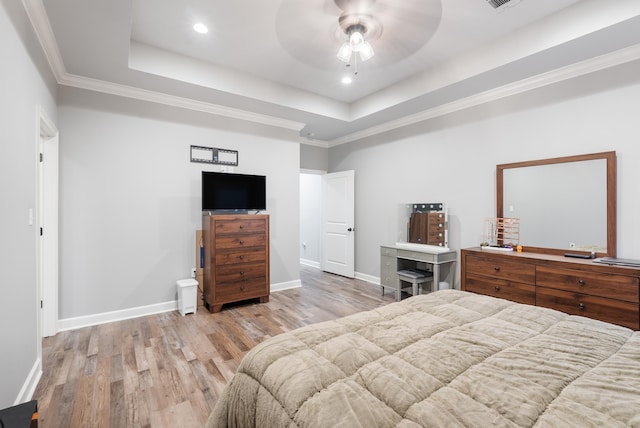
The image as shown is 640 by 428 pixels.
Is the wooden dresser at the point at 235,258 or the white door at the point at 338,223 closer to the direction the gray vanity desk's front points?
the wooden dresser

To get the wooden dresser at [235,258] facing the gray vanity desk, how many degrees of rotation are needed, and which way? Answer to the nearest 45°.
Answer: approximately 45° to its left

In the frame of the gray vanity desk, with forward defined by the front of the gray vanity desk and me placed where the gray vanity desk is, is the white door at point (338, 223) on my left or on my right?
on my right

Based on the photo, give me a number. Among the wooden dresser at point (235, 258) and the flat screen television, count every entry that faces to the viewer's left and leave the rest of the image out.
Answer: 0

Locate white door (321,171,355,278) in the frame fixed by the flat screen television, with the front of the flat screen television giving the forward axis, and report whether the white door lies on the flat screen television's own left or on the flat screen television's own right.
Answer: on the flat screen television's own left

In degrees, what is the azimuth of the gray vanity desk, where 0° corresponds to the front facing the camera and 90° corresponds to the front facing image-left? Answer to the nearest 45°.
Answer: approximately 45°

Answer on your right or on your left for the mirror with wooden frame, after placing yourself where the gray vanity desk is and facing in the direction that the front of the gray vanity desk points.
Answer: on your left

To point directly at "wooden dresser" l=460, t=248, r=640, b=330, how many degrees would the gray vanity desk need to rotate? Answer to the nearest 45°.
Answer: approximately 90° to its left

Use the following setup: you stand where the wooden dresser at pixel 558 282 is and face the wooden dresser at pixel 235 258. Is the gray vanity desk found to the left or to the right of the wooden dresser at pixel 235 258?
right

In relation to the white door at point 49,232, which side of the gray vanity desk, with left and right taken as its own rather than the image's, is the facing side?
front
